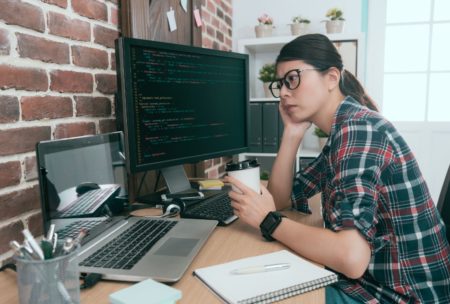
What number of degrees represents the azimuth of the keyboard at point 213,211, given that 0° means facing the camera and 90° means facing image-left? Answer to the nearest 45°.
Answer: approximately 315°

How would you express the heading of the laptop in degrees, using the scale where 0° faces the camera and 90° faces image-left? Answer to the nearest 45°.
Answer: approximately 315°

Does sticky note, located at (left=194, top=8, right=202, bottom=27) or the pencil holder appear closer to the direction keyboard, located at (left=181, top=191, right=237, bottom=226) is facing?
the pencil holder

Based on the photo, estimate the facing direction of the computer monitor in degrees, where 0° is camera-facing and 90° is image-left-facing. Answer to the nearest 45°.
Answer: approximately 315°

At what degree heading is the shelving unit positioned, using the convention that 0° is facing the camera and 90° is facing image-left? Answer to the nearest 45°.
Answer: approximately 0°

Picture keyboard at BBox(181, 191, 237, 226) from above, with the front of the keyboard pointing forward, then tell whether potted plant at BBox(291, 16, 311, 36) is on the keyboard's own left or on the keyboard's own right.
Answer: on the keyboard's own left

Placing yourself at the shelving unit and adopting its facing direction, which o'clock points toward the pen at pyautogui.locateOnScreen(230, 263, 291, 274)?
The pen is roughly at 12 o'clock from the shelving unit.

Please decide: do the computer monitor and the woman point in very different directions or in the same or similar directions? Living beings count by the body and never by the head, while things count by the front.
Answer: very different directions

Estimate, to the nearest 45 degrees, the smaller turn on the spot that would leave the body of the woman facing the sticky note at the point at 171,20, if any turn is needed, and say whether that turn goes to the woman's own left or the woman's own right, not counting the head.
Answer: approximately 45° to the woman's own right
